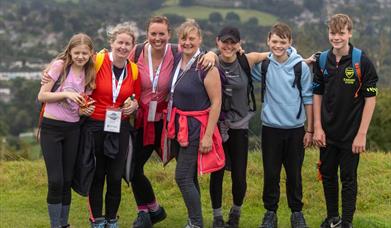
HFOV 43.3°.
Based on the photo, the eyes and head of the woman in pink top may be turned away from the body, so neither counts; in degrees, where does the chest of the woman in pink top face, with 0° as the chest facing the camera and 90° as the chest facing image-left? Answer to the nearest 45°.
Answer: approximately 0°

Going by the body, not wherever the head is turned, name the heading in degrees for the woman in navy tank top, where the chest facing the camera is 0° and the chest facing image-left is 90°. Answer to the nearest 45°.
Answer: approximately 45°

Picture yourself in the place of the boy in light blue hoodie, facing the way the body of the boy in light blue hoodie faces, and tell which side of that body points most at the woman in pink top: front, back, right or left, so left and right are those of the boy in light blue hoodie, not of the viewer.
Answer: right

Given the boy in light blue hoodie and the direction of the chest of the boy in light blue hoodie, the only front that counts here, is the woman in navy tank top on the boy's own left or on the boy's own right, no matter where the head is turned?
on the boy's own right

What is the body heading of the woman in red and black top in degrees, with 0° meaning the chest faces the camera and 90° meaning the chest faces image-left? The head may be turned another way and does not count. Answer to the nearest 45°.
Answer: approximately 0°

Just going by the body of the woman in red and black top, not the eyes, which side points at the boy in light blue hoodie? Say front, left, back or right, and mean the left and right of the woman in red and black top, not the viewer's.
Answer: left

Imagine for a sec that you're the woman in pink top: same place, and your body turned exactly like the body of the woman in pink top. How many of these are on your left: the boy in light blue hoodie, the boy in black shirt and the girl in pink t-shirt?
2
